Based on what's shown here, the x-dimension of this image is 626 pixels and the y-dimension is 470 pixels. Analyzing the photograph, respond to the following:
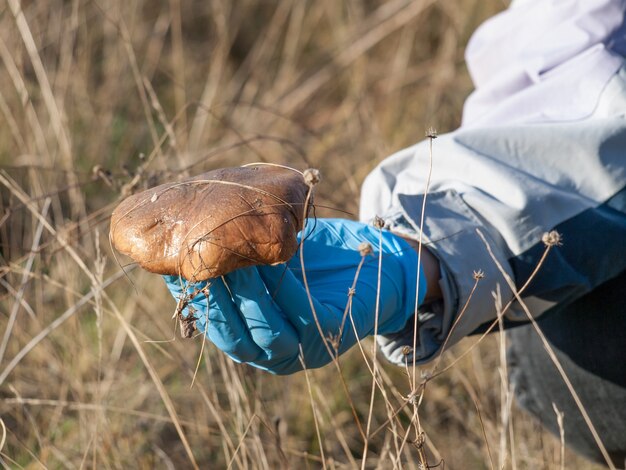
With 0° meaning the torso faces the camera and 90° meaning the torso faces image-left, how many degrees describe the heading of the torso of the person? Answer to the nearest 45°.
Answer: approximately 90°

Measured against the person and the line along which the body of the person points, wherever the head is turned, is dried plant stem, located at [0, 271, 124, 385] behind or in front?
in front

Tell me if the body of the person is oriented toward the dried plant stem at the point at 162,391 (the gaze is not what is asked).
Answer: yes
